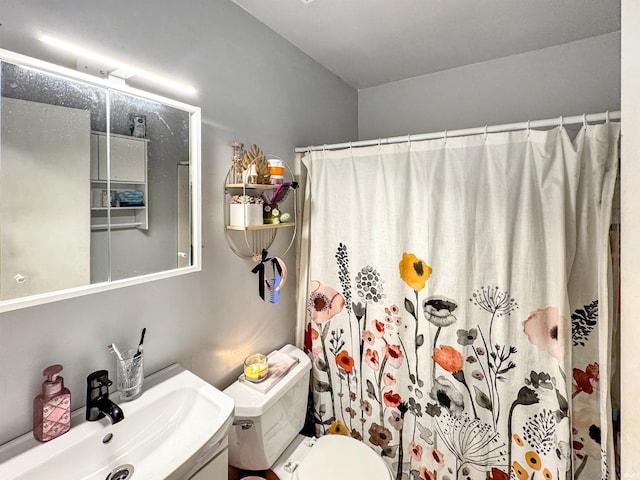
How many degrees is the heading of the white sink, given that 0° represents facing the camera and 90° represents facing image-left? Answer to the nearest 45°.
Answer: approximately 315°

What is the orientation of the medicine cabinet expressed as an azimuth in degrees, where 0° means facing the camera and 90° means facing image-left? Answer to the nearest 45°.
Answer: approximately 315°
